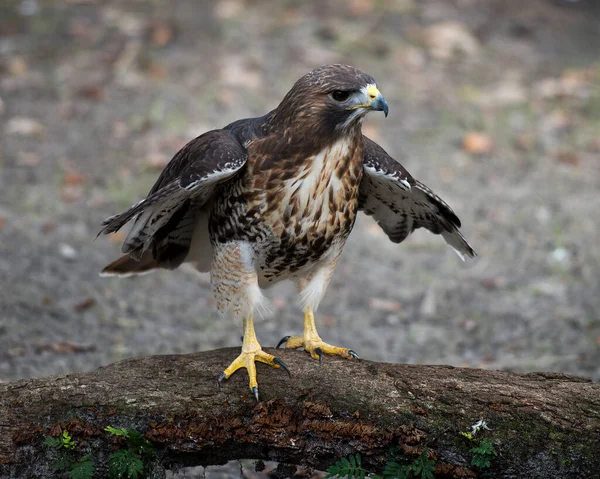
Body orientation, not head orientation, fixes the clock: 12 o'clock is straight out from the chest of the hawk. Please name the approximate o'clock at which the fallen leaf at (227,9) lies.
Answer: The fallen leaf is roughly at 7 o'clock from the hawk.

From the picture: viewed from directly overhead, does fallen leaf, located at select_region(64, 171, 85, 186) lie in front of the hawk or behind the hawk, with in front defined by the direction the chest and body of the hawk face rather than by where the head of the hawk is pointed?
behind

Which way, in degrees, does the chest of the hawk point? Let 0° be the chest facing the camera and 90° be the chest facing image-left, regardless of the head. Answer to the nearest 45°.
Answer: approximately 315°

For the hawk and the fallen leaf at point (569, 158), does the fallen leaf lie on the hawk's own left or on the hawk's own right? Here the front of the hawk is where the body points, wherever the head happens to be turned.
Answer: on the hawk's own left

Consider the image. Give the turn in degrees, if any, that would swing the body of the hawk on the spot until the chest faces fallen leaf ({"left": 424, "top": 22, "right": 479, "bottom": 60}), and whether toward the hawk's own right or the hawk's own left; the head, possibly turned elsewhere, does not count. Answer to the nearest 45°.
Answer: approximately 135° to the hawk's own left

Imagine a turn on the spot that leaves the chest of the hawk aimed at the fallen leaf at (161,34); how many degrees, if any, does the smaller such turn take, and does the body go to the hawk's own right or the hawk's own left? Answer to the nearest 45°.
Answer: approximately 135° to the hawk's own left

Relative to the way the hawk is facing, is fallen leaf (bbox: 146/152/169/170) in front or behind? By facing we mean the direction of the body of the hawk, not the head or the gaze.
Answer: behind

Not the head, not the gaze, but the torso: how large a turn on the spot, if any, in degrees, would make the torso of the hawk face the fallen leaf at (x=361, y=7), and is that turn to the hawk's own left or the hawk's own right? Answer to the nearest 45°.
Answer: approximately 135° to the hawk's own left

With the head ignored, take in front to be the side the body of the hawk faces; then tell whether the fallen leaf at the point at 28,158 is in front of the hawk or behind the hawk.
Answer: behind

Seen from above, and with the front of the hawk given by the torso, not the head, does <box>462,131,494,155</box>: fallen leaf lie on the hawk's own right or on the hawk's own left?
on the hawk's own left

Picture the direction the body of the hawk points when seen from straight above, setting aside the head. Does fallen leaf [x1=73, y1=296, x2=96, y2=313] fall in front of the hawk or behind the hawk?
behind
